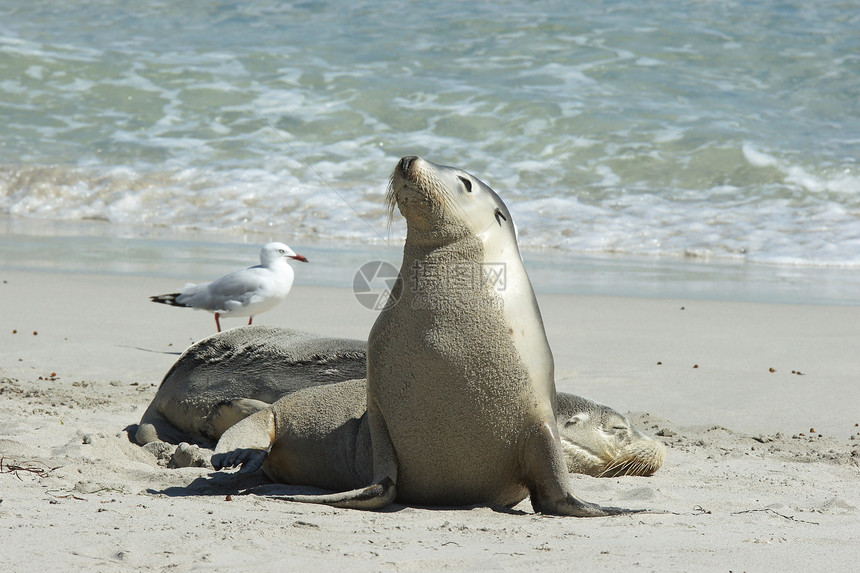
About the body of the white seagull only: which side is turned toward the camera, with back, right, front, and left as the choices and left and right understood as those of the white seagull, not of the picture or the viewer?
right

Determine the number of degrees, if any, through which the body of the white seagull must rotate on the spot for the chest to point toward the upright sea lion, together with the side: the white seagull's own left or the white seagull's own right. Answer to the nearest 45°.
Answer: approximately 90° to the white seagull's own right
